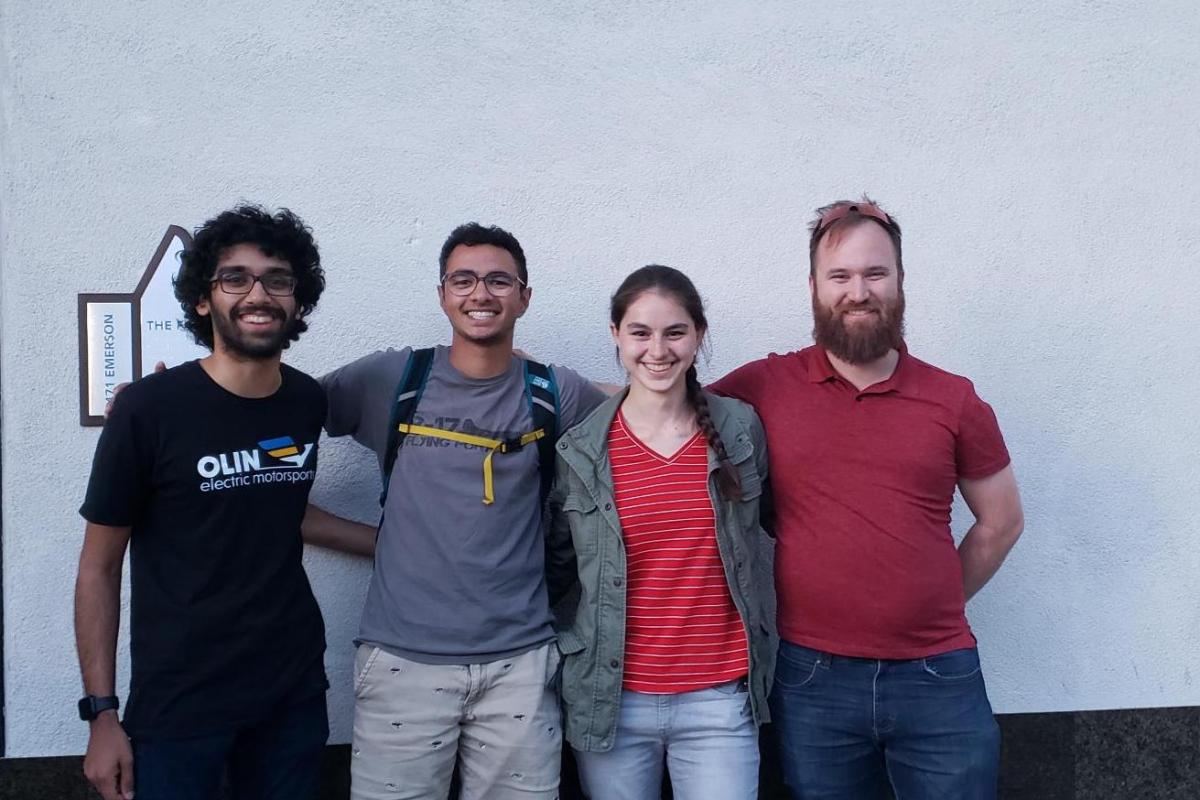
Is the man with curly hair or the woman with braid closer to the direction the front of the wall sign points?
the man with curly hair

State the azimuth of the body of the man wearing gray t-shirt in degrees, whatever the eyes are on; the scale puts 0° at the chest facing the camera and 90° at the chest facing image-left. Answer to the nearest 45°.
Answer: approximately 0°

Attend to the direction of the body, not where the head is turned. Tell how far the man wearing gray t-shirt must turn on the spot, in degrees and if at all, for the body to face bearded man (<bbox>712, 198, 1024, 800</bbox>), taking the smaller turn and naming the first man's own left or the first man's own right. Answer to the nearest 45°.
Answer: approximately 90° to the first man's own left

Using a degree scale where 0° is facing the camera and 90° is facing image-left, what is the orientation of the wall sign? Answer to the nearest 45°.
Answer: approximately 0°

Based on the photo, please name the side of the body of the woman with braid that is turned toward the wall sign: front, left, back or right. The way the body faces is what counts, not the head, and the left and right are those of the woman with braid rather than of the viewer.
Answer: right

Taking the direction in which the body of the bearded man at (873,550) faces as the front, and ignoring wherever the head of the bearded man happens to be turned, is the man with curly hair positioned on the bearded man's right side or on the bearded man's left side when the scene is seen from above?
on the bearded man's right side

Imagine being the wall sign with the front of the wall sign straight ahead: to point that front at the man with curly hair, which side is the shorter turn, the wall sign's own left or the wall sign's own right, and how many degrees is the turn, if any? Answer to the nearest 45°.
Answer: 0° — it already faces them

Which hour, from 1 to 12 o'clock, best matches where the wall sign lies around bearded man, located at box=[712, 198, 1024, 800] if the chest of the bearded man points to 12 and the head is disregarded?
The wall sign is roughly at 3 o'clock from the bearded man.
